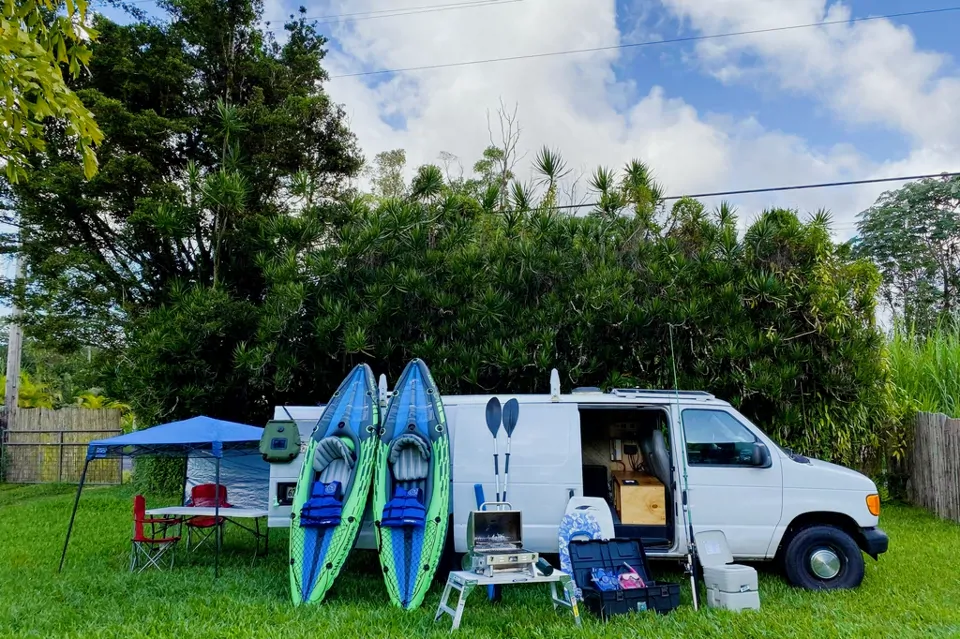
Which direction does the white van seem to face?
to the viewer's right

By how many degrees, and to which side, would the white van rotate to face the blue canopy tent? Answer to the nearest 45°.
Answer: approximately 180°

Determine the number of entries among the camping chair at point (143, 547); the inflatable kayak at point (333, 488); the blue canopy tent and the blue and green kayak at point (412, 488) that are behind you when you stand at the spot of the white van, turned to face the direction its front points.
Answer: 4

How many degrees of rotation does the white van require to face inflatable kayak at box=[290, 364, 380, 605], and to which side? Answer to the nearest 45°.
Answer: approximately 180°

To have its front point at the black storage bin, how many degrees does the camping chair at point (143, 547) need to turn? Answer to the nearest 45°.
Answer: approximately 45° to its right

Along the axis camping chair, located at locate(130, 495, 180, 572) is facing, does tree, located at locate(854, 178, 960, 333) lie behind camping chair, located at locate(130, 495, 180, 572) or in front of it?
in front

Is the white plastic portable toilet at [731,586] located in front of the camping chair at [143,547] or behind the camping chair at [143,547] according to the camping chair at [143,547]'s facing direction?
in front
